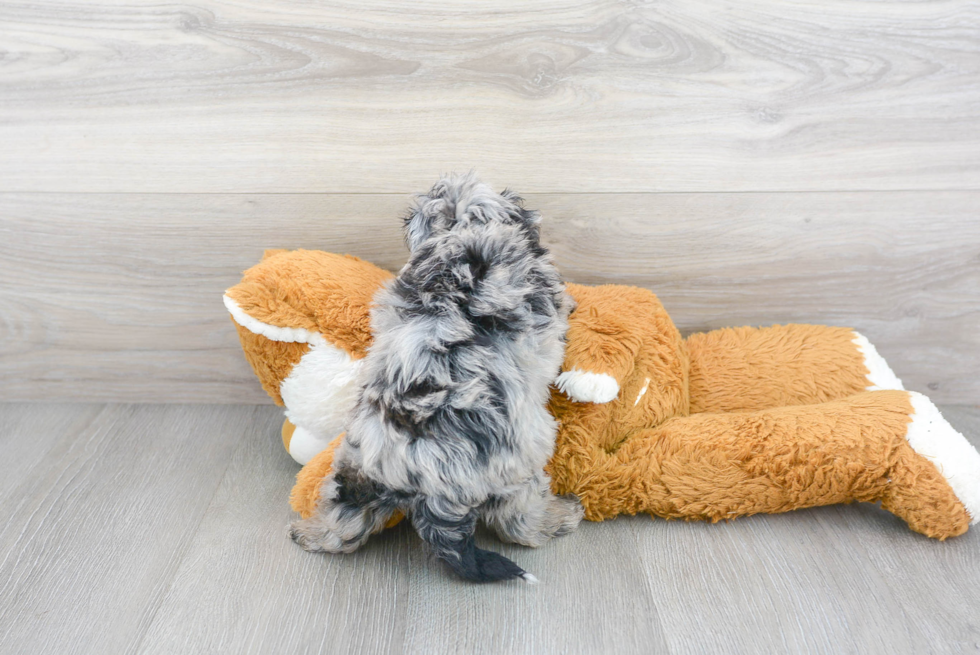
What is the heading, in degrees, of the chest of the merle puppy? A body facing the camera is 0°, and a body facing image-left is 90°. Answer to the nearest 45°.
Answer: approximately 180°
